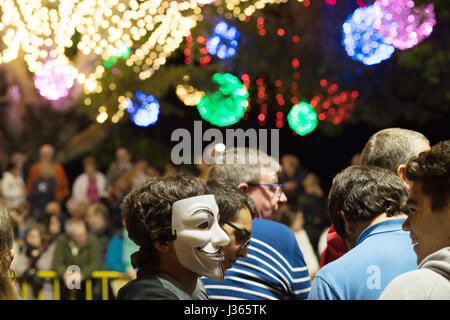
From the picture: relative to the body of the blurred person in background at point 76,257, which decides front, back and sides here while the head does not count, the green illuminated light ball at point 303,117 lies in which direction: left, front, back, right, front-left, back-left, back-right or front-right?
back-left

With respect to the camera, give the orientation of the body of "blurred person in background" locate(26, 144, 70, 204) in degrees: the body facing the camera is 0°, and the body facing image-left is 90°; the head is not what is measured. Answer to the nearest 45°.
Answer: approximately 0°

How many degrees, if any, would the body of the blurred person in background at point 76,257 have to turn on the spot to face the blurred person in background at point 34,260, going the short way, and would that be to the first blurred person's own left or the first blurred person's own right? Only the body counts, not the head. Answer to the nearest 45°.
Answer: approximately 135° to the first blurred person's own right

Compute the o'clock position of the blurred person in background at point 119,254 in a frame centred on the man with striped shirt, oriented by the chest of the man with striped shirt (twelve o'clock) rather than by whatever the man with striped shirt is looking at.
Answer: The blurred person in background is roughly at 10 o'clock from the man with striped shirt.

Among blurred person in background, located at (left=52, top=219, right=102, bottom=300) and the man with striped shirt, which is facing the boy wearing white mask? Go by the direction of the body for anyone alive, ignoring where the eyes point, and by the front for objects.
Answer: the blurred person in background

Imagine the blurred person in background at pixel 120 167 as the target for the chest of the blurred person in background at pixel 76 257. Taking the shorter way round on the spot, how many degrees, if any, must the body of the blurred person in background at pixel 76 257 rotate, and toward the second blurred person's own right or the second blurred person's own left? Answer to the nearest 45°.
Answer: approximately 180°
